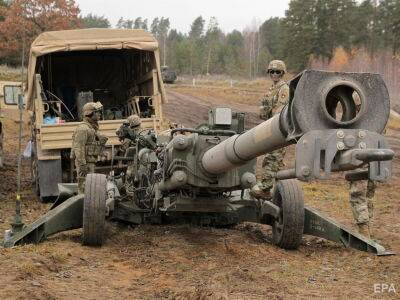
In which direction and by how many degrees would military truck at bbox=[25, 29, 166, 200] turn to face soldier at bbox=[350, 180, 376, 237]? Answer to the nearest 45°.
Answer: approximately 135° to its right

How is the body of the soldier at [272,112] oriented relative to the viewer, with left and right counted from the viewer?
facing the viewer and to the left of the viewer

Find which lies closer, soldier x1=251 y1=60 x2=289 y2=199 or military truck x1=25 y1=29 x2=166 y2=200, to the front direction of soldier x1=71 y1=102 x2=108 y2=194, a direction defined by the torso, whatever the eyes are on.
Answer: the soldier

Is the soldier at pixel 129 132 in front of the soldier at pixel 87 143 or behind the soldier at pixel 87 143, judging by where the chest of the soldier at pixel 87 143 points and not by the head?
in front

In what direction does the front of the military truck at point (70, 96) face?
away from the camera

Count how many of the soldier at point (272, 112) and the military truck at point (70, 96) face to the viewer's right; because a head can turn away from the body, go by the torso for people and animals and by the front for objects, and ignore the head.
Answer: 0

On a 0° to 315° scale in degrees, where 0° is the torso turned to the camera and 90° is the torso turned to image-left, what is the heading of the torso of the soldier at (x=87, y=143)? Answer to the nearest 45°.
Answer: approximately 270°

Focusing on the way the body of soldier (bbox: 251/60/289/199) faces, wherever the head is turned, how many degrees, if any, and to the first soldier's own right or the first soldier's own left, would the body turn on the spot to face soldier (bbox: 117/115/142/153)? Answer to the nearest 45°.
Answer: approximately 90° to the first soldier's own right

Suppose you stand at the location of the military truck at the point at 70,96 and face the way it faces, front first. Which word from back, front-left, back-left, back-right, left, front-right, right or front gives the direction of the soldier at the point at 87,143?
back

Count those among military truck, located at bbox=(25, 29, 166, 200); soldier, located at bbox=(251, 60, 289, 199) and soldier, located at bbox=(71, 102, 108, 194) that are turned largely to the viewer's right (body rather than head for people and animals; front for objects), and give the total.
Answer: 1

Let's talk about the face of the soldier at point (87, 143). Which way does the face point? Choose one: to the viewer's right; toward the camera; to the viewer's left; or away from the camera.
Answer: to the viewer's right

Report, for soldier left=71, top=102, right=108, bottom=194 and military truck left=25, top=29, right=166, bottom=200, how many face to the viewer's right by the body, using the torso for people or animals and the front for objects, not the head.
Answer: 1
